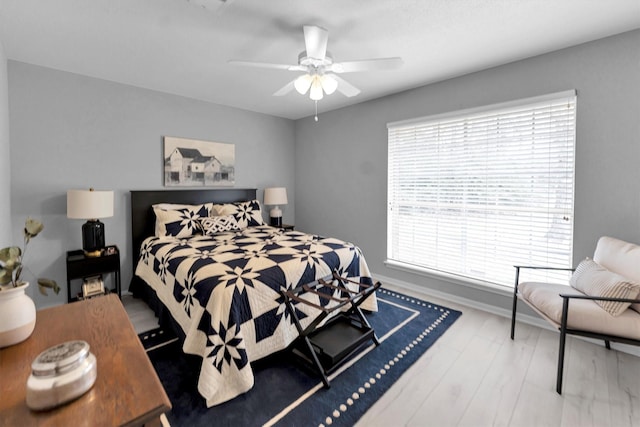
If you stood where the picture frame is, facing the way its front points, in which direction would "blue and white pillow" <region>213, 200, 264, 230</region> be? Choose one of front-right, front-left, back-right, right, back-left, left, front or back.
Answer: left

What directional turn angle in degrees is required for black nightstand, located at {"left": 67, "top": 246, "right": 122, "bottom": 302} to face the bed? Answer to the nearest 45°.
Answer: approximately 45° to its left

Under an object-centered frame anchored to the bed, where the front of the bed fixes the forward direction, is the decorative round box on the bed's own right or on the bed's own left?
on the bed's own right

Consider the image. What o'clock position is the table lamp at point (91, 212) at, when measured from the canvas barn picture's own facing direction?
The table lamp is roughly at 3 o'clock from the canvas barn picture.

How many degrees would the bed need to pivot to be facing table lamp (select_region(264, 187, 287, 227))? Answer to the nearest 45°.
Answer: approximately 135° to its left

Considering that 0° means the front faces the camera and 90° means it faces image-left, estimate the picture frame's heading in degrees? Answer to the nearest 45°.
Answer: approximately 0°
